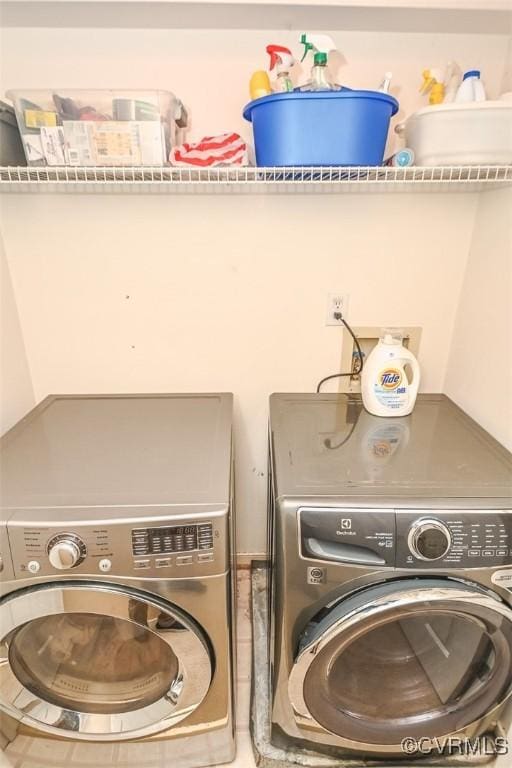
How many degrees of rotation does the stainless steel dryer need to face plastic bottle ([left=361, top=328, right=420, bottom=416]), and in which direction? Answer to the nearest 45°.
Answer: approximately 90° to its left

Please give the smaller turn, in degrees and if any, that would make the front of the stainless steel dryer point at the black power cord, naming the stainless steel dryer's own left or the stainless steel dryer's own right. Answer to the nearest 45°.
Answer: approximately 90° to the stainless steel dryer's own left

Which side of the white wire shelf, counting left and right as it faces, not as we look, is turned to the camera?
front

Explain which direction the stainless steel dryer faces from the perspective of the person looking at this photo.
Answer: facing the viewer

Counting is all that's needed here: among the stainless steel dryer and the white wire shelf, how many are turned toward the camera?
2
